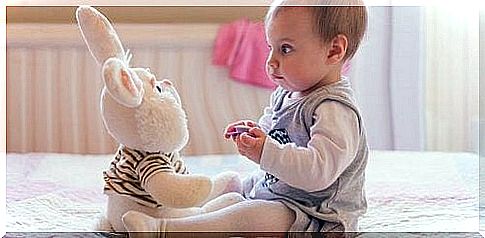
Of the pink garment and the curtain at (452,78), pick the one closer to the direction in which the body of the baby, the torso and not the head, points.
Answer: the pink garment

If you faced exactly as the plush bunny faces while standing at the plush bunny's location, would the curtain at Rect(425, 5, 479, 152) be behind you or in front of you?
in front

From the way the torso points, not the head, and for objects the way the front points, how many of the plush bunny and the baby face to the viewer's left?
1

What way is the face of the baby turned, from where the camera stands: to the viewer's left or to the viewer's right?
to the viewer's left

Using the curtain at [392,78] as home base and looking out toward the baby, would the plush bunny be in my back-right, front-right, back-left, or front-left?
front-right

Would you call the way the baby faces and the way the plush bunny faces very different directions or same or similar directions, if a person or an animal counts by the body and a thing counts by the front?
very different directions

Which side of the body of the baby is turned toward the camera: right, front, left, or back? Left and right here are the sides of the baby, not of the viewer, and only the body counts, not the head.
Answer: left

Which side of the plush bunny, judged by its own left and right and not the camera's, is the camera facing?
right

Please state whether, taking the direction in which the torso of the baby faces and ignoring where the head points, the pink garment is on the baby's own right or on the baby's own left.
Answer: on the baby's own right
